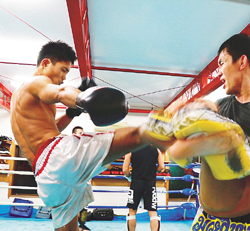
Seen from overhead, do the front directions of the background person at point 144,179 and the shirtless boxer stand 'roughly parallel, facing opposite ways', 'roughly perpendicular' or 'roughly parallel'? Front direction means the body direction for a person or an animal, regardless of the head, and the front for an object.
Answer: roughly perpendicular

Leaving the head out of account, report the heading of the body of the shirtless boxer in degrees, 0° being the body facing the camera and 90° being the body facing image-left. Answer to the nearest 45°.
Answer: approximately 270°

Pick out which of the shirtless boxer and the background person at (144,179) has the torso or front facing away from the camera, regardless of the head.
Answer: the background person

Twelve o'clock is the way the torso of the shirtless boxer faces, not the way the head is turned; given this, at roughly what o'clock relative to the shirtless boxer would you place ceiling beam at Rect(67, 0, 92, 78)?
The ceiling beam is roughly at 9 o'clock from the shirtless boxer.

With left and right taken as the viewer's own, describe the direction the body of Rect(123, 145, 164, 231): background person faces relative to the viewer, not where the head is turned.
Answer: facing away from the viewer

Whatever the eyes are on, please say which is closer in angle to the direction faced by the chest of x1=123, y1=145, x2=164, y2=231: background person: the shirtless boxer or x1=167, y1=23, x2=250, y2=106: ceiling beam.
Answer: the ceiling beam

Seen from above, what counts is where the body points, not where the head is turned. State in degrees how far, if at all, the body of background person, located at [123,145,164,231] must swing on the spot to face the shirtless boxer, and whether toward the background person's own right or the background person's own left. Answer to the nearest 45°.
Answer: approximately 180°

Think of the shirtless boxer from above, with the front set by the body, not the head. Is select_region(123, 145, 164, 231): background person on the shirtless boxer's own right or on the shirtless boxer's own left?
on the shirtless boxer's own left

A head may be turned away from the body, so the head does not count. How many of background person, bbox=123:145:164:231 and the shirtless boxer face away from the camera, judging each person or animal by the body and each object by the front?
1
